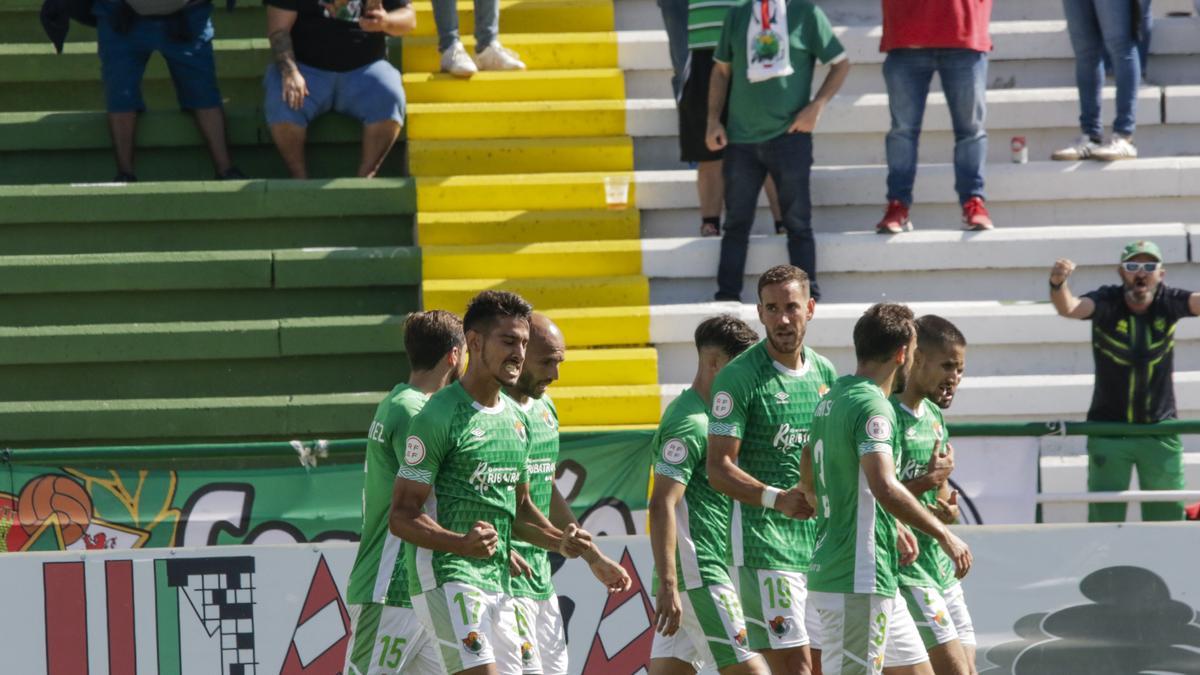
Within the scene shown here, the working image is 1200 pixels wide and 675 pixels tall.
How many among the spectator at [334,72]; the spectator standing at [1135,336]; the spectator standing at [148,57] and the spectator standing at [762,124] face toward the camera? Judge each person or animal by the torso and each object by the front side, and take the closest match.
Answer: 4

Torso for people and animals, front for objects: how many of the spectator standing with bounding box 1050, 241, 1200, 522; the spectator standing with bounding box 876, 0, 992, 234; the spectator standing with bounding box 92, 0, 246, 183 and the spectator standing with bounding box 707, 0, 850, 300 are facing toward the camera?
4

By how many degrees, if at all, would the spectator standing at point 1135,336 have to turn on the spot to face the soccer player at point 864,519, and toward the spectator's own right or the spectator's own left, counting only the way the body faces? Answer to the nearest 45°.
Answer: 0° — they already face them

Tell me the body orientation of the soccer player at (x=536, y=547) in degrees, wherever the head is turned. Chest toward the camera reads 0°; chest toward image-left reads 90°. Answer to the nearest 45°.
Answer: approximately 315°

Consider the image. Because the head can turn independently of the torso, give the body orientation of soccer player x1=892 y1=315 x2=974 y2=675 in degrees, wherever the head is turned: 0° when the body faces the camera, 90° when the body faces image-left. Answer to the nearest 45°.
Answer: approximately 315°

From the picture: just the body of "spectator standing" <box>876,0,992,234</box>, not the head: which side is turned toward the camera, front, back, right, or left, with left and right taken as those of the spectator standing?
front

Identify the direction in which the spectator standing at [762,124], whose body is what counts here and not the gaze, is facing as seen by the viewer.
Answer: toward the camera

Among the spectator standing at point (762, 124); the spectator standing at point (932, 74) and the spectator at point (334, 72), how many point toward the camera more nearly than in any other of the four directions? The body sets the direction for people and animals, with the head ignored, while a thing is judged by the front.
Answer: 3

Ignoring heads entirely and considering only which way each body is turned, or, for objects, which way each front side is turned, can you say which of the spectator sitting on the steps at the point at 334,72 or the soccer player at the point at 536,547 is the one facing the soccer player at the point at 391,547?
the spectator sitting on the steps

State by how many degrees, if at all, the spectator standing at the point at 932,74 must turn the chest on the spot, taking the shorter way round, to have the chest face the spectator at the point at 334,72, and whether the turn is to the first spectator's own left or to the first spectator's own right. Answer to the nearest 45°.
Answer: approximately 90° to the first spectator's own right

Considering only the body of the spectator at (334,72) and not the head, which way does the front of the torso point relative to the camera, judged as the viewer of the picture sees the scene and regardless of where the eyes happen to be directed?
toward the camera

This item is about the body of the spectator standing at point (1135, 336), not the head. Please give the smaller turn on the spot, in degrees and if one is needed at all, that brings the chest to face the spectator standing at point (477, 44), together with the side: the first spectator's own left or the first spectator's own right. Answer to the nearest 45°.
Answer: approximately 90° to the first spectator's own right

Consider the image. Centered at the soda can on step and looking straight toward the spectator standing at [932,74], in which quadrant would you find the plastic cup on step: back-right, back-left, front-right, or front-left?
front-right

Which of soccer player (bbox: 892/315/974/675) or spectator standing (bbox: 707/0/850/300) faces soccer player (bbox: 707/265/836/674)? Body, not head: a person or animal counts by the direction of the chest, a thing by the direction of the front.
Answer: the spectator standing

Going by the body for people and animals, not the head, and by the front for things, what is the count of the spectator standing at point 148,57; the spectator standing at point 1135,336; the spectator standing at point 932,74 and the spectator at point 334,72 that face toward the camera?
4

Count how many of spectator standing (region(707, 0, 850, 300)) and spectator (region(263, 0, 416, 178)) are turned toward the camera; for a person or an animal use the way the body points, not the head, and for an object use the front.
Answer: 2

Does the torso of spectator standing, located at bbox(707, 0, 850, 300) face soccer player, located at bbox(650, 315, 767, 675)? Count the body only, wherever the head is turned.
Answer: yes

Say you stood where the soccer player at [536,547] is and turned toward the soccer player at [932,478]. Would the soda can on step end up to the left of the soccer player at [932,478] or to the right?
left
